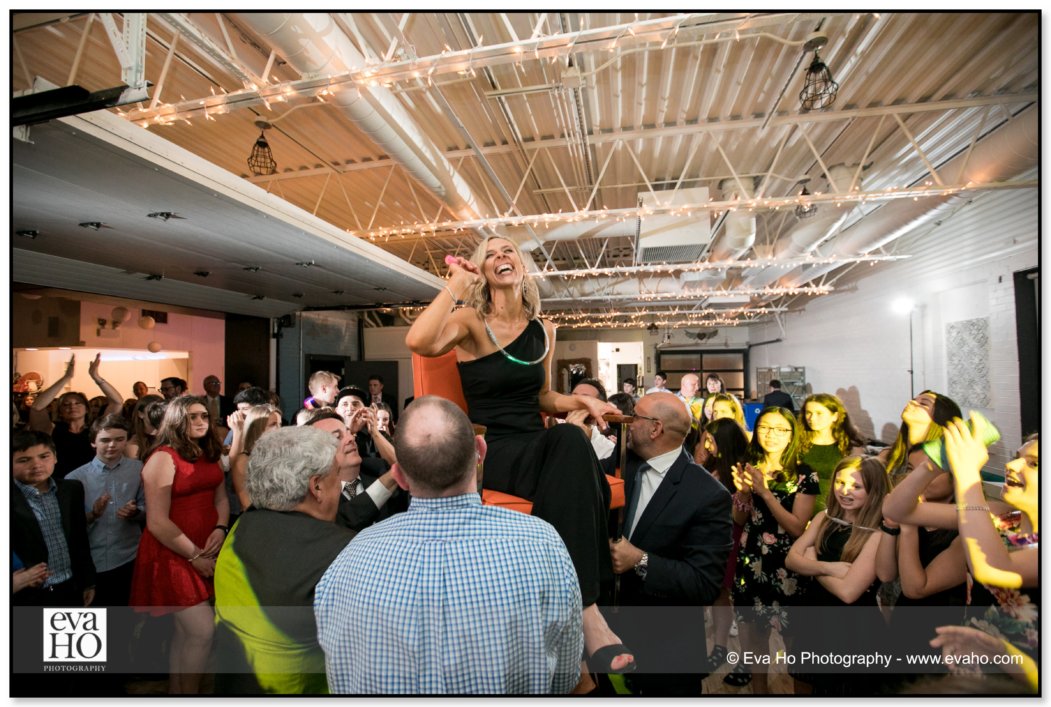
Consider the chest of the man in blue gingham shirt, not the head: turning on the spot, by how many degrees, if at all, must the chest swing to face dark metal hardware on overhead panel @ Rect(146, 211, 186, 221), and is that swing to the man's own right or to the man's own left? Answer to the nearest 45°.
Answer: approximately 45° to the man's own left

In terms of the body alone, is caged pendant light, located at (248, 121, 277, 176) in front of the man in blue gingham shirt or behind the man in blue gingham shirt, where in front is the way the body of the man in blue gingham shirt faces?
in front

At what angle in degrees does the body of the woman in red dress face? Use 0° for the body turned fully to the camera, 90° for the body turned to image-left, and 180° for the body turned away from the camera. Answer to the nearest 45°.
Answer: approximately 315°

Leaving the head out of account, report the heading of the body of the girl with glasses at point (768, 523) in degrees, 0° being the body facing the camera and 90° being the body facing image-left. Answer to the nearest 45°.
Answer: approximately 45°

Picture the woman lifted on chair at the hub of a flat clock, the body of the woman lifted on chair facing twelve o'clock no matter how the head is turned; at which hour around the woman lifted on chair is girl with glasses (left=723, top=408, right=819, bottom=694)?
The girl with glasses is roughly at 9 o'clock from the woman lifted on chair.

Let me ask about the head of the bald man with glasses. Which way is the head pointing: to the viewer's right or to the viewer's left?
to the viewer's left

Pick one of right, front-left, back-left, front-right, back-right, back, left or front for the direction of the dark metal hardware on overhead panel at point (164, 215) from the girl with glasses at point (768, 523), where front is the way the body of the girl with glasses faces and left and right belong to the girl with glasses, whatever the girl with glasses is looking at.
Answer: front-right

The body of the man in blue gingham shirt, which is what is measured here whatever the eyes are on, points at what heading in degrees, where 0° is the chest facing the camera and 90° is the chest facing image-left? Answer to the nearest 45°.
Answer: approximately 180°

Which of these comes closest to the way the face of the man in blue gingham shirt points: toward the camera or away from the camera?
away from the camera
